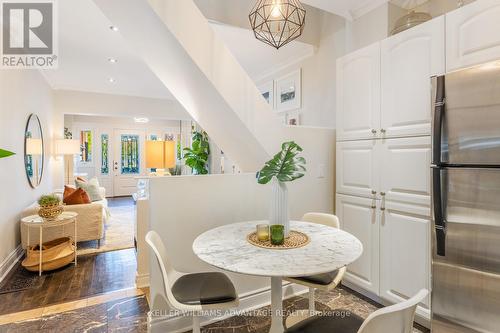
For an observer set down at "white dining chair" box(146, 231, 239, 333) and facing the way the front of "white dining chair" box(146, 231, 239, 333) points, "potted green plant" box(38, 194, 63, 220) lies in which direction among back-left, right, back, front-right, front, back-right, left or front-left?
back-left

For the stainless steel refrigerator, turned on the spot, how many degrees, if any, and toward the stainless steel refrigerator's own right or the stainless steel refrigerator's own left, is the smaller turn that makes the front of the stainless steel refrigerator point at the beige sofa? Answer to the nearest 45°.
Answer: approximately 45° to the stainless steel refrigerator's own right

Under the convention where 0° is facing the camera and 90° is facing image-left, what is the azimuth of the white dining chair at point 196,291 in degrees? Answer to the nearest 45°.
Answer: approximately 270°

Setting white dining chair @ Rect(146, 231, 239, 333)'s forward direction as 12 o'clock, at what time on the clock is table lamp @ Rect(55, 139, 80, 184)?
The table lamp is roughly at 8 o'clock from the white dining chair.

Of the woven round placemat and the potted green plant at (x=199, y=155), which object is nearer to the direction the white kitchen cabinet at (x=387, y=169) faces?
the woven round placemat

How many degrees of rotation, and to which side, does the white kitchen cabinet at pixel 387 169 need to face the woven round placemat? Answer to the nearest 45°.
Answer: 0° — it already faces it

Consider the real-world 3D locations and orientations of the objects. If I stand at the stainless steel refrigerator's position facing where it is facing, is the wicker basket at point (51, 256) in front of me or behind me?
in front

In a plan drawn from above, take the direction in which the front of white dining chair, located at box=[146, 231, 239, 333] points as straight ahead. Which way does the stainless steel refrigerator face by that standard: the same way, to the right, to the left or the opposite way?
the opposite way

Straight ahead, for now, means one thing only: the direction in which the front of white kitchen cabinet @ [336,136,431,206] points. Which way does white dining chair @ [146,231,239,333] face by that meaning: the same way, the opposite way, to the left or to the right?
the opposite way

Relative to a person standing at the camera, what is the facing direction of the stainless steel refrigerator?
facing the viewer and to the left of the viewer

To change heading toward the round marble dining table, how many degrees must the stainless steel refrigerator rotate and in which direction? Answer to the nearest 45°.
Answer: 0° — it already faces it

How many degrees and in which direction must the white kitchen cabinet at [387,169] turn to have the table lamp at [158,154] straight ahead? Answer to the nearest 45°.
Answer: approximately 45° to its right

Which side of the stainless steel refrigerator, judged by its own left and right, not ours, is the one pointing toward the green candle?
front
